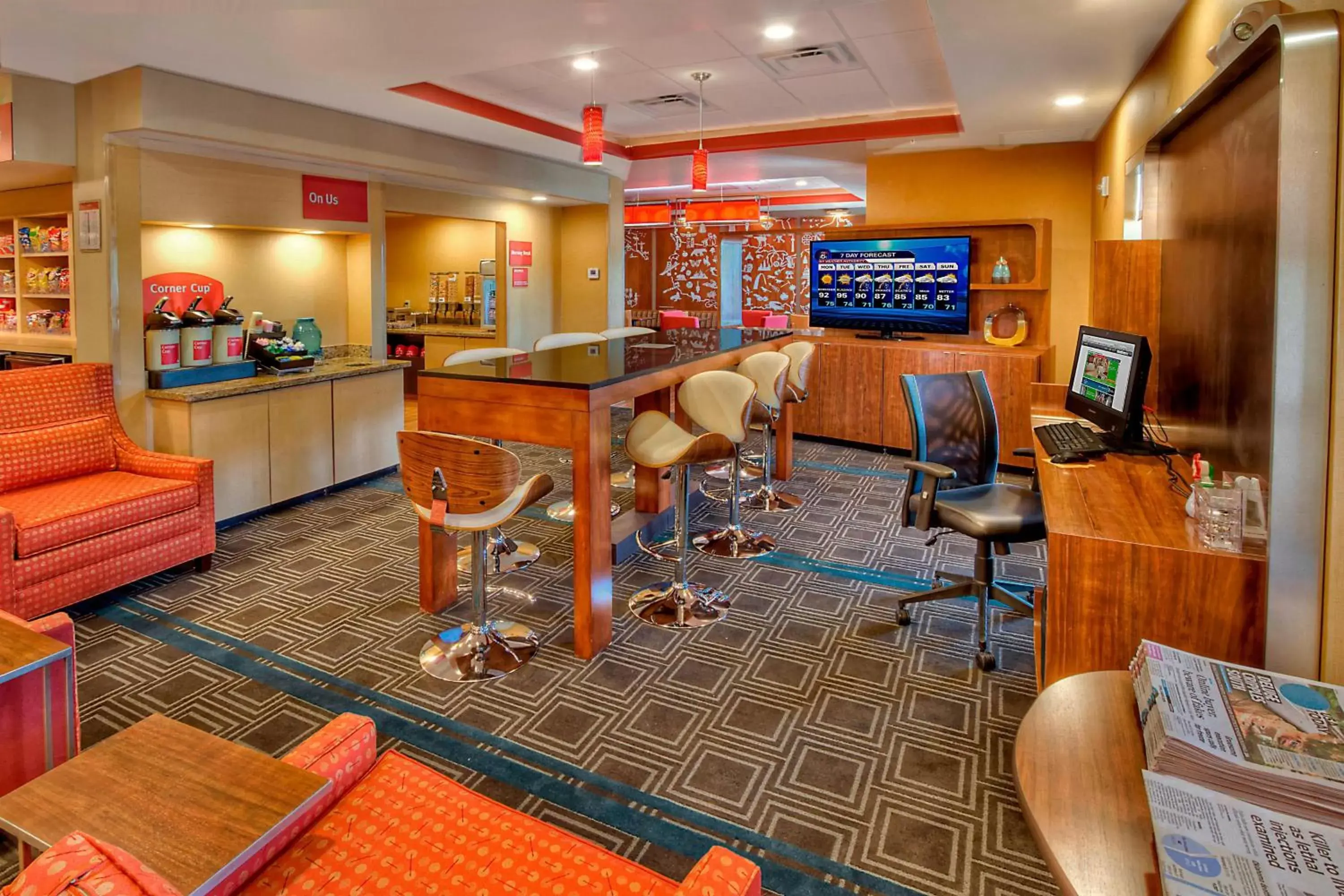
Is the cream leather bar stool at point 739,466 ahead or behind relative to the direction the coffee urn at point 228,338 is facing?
ahead

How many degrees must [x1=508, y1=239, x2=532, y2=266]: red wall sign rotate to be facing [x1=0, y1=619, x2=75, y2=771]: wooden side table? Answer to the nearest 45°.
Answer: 0° — it already faces it

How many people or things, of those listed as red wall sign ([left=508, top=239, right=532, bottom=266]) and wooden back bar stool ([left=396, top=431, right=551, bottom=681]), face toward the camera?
1

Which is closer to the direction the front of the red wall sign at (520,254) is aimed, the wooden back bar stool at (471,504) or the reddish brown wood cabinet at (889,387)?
the wooden back bar stool

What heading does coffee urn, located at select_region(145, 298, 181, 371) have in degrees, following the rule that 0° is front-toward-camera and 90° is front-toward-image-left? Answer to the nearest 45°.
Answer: approximately 315°

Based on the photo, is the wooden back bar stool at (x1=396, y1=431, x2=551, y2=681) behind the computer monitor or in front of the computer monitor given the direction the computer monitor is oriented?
in front

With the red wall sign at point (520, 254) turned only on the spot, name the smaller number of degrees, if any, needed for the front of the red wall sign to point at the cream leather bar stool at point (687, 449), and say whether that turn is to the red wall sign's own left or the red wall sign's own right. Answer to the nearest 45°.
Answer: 0° — it already faces it
